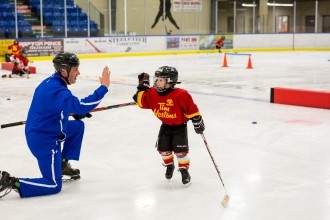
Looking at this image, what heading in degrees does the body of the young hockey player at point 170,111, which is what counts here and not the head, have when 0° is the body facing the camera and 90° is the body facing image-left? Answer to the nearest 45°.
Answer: approximately 45°

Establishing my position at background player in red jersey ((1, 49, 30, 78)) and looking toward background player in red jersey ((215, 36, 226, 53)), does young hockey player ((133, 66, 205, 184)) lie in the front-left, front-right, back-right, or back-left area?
back-right

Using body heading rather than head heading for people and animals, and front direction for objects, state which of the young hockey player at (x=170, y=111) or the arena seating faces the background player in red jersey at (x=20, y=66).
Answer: the arena seating

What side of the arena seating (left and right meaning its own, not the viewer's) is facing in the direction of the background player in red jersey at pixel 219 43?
left

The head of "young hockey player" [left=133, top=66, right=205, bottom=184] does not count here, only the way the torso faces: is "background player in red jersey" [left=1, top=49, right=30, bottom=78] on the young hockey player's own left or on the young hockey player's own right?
on the young hockey player's own right

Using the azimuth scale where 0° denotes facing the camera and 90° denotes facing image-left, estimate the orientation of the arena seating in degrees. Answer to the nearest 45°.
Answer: approximately 0°

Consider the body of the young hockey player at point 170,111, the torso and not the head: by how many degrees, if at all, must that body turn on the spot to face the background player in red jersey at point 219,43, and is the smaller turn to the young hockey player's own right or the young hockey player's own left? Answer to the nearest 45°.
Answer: approximately 135° to the young hockey player's own right
